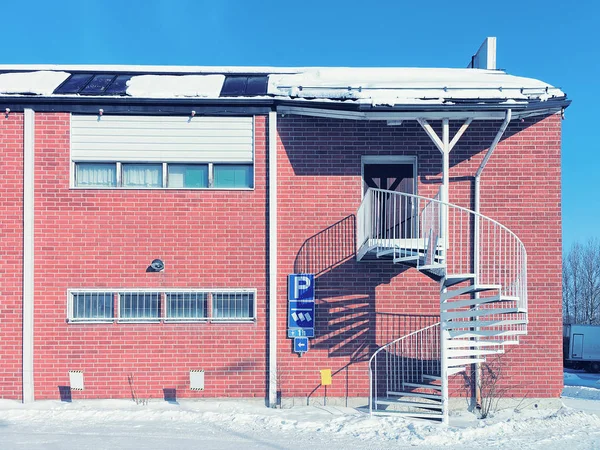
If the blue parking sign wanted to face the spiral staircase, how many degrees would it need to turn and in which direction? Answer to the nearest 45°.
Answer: approximately 90° to its left

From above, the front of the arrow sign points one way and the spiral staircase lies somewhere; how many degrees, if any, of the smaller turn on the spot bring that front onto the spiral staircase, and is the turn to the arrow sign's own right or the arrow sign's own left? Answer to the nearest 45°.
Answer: approximately 90° to the arrow sign's own left

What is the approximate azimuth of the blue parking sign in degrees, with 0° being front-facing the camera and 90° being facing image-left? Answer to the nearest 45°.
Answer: approximately 0°

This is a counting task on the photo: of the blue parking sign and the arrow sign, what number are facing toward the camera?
2

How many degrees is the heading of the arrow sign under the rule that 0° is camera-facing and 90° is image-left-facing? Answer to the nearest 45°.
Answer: approximately 0°

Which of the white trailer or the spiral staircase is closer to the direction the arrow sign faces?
the spiral staircase

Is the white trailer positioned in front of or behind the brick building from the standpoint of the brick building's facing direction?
behind
